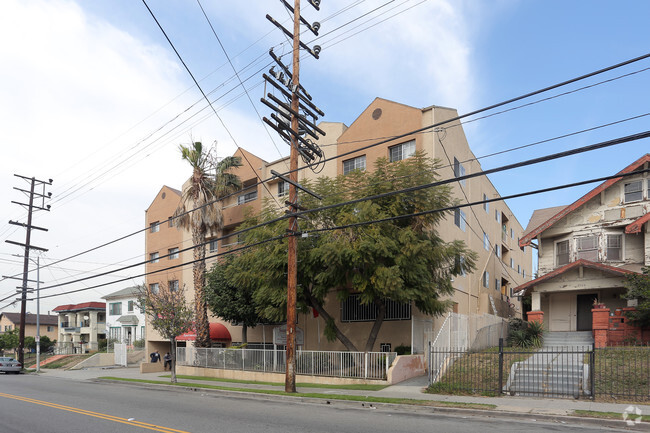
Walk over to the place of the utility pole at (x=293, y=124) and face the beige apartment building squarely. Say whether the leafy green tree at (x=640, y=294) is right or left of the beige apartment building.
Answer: right

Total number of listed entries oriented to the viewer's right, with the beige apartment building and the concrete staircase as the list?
0

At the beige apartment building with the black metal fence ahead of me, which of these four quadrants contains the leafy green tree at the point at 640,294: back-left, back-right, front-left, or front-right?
front-left

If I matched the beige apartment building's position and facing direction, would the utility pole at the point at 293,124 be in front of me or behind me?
in front

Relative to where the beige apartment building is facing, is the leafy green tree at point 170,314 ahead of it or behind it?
ahead

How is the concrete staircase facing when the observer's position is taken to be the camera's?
facing the viewer

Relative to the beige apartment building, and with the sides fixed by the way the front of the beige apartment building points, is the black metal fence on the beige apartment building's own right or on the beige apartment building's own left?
on the beige apartment building's own left

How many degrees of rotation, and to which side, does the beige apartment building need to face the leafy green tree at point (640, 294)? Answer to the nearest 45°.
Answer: approximately 90° to its left

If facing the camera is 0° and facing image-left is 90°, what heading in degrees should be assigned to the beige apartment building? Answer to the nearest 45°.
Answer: approximately 45°
